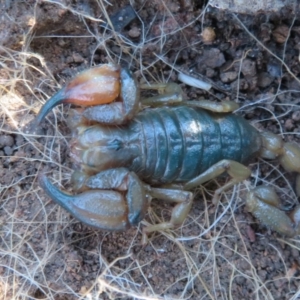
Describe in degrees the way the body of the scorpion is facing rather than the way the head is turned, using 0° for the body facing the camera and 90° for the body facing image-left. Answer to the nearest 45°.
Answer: approximately 90°
